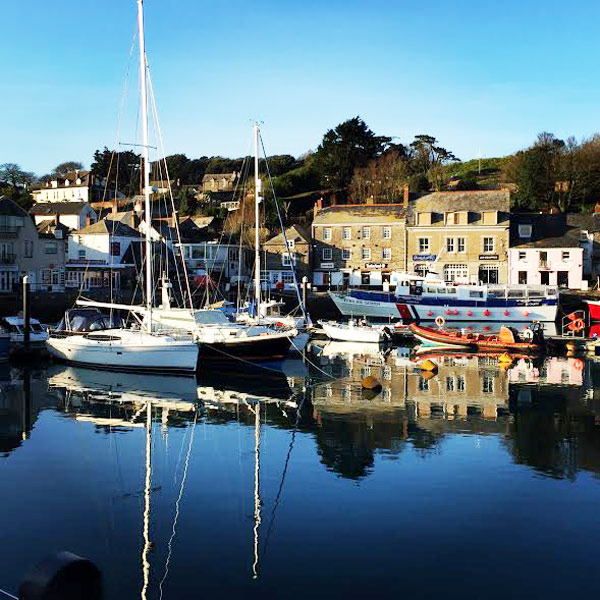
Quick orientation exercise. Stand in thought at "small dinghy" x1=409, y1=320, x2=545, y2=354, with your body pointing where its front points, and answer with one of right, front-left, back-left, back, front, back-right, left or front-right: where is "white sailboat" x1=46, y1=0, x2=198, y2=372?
front-left

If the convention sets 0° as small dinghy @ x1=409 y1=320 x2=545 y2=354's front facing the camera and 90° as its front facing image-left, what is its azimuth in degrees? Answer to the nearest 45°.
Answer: approximately 90°

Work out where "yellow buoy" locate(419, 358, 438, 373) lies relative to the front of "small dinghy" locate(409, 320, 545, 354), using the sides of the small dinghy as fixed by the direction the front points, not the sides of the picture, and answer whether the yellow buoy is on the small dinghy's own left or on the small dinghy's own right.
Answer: on the small dinghy's own left

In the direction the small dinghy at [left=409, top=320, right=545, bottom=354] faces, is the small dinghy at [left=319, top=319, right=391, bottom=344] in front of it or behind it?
in front

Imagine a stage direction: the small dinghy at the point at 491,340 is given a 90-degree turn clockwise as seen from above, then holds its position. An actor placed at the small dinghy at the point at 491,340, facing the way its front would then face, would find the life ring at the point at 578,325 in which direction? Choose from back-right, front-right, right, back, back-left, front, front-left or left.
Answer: front-right

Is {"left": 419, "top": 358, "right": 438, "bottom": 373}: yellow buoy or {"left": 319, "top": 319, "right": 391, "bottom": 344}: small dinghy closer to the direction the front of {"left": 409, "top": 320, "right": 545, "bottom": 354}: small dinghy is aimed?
the small dinghy
